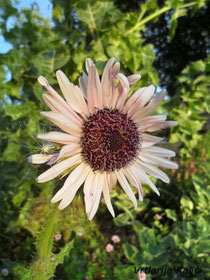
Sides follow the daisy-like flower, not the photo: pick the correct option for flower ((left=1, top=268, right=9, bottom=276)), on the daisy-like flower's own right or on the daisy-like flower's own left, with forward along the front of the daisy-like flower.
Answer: on the daisy-like flower's own right

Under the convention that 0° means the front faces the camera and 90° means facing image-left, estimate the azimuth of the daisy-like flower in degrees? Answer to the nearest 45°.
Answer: approximately 0°
